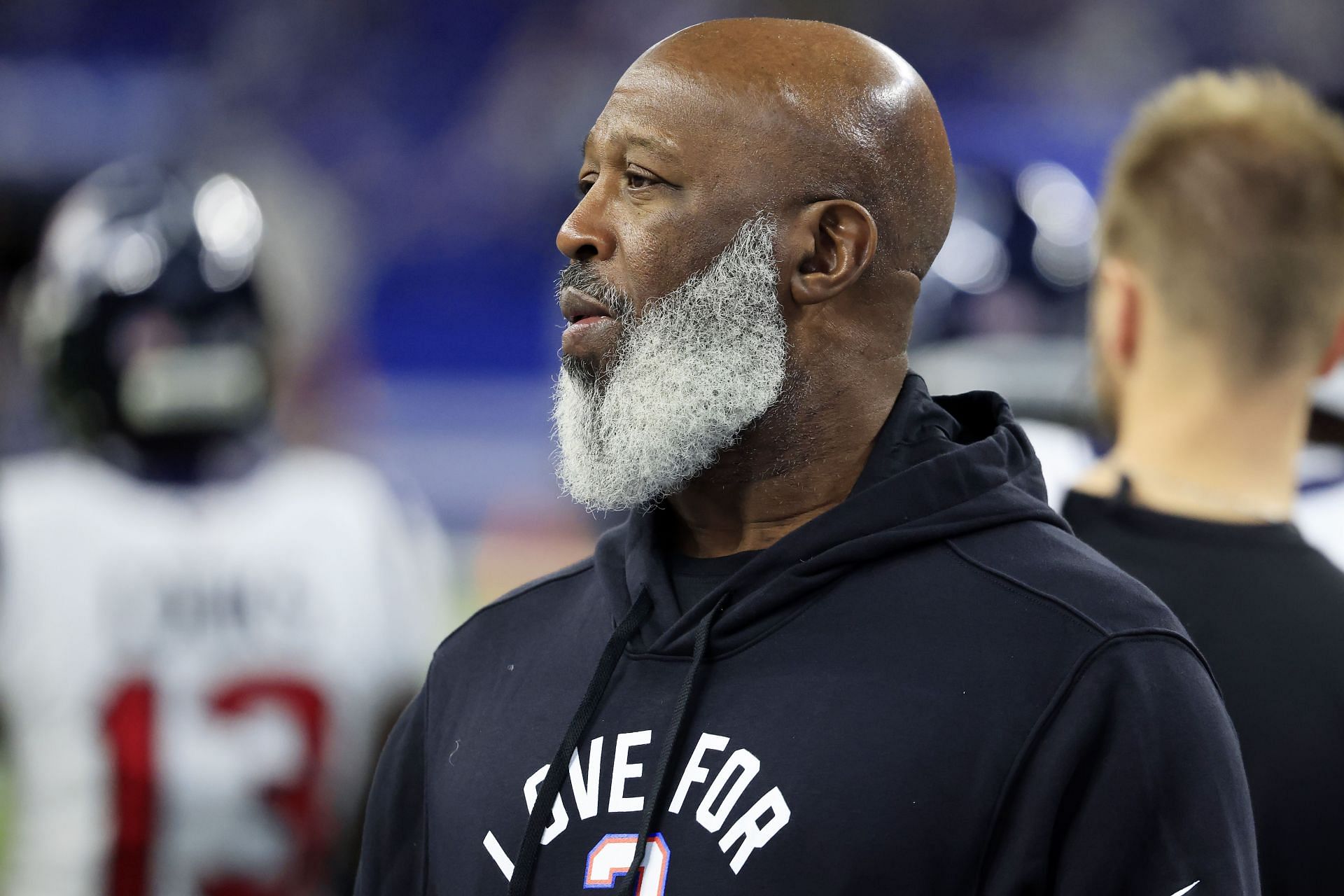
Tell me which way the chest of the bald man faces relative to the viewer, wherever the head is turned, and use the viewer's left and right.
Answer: facing the viewer and to the left of the viewer

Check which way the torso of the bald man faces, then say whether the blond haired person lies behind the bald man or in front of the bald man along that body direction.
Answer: behind

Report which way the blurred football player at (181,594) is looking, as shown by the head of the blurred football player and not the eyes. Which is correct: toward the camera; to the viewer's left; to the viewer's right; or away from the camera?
away from the camera

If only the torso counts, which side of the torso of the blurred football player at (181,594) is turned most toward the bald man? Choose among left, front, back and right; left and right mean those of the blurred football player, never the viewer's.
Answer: back

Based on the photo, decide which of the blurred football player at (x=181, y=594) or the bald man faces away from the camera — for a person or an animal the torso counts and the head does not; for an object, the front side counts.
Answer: the blurred football player

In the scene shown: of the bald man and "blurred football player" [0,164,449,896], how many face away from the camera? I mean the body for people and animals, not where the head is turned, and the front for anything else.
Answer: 1

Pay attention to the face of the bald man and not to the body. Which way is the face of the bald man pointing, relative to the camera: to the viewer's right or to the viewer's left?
to the viewer's left

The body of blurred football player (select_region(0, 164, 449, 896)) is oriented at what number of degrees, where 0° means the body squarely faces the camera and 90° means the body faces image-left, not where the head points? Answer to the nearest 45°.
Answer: approximately 180°

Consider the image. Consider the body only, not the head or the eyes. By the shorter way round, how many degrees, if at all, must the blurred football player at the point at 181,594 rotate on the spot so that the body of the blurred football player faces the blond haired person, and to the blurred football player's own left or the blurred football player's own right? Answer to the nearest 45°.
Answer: approximately 135° to the blurred football player's own right

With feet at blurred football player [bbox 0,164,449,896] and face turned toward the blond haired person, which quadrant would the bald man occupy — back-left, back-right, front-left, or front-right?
front-right

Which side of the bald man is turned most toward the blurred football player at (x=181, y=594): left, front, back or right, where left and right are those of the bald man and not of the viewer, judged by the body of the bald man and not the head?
right

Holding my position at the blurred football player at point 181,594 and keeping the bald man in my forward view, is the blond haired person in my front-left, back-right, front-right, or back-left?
front-left
